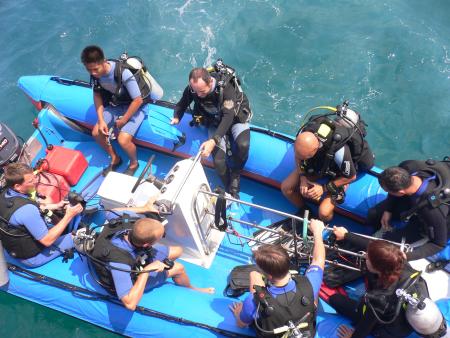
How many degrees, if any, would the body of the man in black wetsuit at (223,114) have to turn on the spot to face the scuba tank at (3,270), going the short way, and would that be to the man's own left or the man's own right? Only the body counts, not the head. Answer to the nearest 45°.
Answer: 0° — they already face it

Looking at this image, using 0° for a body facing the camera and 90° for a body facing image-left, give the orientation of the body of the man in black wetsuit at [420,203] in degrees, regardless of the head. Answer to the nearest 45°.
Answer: approximately 45°

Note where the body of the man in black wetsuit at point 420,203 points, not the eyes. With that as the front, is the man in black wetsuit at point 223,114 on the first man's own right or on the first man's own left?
on the first man's own right

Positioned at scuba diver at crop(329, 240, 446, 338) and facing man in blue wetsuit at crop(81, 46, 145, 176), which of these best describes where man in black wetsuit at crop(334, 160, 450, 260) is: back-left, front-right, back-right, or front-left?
front-right

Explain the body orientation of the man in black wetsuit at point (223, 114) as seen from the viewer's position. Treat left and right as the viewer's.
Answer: facing the viewer and to the left of the viewer

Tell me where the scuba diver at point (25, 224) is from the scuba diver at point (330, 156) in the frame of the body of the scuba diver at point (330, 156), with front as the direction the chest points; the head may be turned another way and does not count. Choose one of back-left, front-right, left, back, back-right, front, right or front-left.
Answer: front

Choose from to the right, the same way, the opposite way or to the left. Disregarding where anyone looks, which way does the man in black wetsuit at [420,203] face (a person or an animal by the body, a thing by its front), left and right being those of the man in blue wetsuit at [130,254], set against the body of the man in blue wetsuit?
the opposite way

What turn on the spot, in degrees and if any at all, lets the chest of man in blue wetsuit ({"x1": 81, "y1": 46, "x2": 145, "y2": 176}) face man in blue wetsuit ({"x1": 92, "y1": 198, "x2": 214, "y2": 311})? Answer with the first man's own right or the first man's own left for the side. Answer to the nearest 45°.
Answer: approximately 45° to the first man's own left

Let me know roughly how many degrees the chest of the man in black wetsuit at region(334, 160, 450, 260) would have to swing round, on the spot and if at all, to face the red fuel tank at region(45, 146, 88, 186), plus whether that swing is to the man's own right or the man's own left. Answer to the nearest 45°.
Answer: approximately 45° to the man's own right

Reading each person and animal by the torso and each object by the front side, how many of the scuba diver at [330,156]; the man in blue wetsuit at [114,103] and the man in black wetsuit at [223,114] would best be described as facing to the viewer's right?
0

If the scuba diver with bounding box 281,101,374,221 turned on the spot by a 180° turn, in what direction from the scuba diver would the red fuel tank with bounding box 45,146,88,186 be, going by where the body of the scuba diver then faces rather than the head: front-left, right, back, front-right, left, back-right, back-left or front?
back-left

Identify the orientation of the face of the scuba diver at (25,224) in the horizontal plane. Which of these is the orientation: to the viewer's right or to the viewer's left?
to the viewer's right

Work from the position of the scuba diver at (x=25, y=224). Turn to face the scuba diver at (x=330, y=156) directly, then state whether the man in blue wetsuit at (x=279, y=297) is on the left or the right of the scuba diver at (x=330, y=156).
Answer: right

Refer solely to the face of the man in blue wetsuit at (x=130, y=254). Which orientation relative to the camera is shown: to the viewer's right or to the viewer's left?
to the viewer's right
